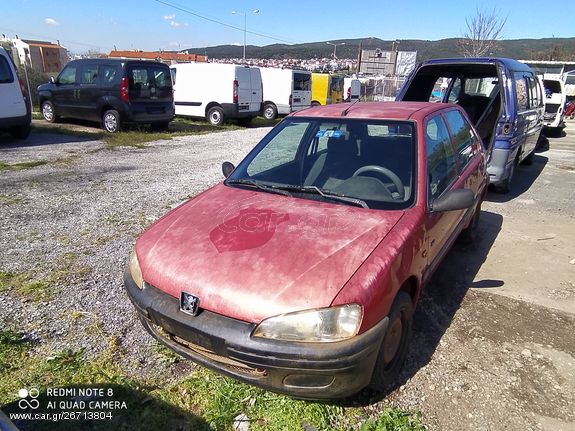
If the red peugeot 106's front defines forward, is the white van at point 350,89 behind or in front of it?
behind

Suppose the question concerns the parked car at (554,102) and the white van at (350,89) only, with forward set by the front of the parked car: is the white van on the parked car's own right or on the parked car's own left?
on the parked car's own right

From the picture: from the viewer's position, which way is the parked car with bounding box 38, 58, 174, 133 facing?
facing away from the viewer and to the left of the viewer

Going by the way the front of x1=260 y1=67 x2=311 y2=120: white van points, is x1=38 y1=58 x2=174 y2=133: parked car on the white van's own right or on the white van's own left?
on the white van's own left

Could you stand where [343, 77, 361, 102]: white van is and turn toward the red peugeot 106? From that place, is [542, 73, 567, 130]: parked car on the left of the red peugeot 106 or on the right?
left

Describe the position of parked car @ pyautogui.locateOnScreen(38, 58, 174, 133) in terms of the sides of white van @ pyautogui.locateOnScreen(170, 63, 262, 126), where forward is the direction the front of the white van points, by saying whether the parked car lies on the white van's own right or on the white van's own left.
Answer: on the white van's own left

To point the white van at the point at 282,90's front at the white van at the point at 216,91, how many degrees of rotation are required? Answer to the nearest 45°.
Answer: approximately 90° to its left

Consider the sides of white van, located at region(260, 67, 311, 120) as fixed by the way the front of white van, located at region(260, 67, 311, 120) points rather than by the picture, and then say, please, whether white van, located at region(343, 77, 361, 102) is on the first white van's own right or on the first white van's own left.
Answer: on the first white van's own right
